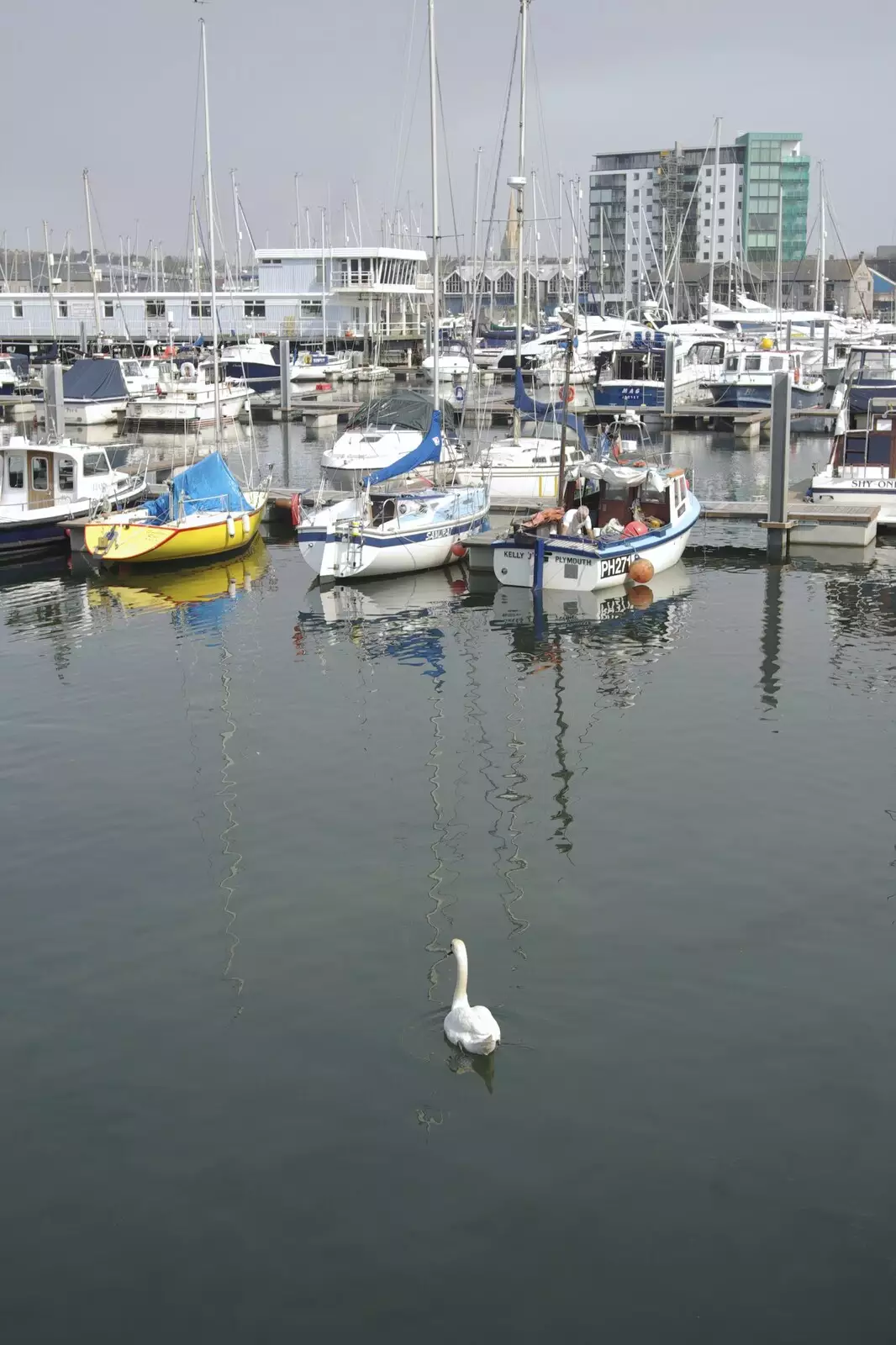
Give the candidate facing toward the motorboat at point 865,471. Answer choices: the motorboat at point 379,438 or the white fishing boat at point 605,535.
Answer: the white fishing boat

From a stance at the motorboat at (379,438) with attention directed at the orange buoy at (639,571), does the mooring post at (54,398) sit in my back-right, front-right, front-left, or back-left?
back-right

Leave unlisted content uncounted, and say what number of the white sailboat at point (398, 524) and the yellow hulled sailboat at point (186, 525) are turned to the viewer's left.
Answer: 0

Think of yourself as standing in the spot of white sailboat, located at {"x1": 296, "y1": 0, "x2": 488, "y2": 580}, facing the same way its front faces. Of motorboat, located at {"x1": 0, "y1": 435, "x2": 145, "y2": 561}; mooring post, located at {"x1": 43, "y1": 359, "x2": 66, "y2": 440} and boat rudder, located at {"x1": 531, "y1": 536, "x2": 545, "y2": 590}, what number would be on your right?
1

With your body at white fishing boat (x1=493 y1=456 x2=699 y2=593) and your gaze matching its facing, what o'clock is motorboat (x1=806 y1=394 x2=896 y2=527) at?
The motorboat is roughly at 12 o'clock from the white fishing boat.

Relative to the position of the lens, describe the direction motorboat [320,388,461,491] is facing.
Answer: facing the viewer and to the left of the viewer

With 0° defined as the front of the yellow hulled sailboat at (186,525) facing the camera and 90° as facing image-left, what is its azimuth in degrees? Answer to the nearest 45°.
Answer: approximately 225°

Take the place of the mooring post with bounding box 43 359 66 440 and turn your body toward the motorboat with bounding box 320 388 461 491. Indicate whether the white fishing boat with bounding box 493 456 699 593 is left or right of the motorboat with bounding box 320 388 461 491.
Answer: right

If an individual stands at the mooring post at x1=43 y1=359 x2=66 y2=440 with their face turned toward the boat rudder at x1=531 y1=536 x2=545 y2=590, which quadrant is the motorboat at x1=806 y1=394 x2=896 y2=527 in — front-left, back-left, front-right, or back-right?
front-left

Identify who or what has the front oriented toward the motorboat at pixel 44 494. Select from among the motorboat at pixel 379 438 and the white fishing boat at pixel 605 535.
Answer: the motorboat at pixel 379 438

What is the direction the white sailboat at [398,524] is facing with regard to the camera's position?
facing away from the viewer and to the right of the viewer

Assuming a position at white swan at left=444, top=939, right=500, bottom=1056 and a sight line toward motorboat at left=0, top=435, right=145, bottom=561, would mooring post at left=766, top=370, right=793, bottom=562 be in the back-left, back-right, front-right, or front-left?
front-right
